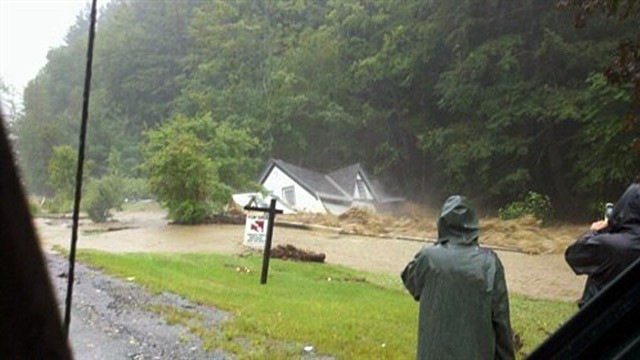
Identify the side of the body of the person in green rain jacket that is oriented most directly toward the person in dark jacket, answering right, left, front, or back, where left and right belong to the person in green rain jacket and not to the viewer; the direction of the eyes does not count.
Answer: right

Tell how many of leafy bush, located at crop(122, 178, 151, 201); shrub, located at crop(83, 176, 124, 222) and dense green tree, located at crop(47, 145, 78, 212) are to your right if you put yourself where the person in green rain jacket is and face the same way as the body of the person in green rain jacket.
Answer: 0

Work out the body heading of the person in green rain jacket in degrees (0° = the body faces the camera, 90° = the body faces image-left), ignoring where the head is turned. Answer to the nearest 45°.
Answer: approximately 180°

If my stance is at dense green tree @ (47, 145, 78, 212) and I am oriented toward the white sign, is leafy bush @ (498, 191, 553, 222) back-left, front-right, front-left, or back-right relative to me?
front-left

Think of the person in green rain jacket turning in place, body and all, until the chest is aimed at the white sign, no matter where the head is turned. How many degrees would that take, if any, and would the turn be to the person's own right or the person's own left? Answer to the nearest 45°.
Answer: approximately 45° to the person's own left

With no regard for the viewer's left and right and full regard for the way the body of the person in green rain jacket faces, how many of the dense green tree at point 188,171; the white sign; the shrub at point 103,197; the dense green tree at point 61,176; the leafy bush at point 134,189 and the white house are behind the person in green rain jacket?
0

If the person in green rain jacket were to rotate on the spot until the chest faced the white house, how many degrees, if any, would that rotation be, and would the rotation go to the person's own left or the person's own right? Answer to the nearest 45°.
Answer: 0° — they already face it

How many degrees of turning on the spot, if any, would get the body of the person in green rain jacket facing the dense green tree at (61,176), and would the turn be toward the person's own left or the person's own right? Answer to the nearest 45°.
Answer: approximately 45° to the person's own left

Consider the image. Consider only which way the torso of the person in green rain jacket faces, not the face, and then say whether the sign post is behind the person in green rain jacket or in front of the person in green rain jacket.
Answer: in front

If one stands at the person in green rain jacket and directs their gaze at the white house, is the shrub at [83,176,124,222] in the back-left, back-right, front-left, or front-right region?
front-left

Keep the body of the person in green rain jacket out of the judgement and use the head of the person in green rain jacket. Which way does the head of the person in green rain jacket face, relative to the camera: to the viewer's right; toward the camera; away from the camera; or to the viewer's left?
away from the camera

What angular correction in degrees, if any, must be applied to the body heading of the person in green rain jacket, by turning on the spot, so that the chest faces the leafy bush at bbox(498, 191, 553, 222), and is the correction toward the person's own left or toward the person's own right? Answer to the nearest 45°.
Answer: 0° — they already face it

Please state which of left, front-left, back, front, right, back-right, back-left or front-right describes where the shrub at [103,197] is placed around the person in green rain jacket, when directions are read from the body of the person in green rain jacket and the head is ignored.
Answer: front-left
